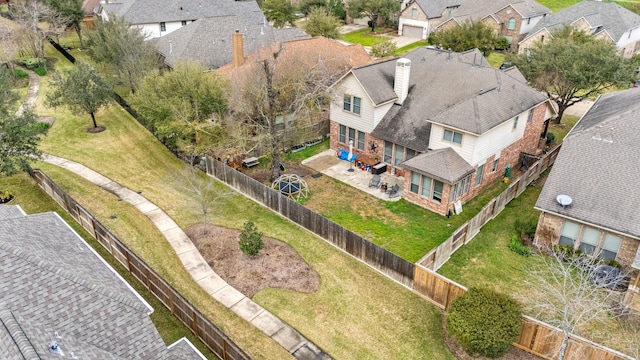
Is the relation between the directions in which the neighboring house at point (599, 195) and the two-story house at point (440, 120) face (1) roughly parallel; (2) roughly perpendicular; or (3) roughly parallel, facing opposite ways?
roughly parallel

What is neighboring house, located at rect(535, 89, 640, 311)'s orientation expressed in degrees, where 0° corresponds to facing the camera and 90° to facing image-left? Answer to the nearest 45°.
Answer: approximately 225°

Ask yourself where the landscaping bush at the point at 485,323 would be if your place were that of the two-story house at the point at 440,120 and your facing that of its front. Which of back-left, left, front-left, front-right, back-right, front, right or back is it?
back-right

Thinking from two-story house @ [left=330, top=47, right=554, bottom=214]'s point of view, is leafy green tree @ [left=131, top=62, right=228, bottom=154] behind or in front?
behind

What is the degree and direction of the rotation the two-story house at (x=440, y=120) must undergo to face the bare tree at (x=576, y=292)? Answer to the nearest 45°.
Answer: approximately 90° to its right

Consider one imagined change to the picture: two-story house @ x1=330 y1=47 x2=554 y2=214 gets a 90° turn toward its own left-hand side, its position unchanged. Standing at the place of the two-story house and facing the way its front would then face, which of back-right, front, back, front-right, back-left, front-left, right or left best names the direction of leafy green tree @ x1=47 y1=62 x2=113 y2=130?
front-left

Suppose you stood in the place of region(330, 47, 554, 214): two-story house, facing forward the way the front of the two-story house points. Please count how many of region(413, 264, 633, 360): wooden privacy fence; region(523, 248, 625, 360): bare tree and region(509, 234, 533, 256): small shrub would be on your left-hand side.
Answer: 0

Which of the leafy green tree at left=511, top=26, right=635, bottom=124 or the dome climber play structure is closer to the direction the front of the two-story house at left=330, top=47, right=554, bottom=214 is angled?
the leafy green tree

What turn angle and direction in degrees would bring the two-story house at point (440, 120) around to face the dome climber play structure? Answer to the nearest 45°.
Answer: approximately 180°

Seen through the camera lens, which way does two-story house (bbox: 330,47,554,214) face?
facing away from the viewer and to the right of the viewer

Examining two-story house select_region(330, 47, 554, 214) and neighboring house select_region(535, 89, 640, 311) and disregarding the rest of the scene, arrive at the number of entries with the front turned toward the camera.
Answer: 0

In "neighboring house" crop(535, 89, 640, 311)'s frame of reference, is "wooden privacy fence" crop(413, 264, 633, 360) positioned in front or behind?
behind

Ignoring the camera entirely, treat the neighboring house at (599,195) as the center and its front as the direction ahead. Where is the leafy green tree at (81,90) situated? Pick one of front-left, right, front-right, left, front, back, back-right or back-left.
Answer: back-left

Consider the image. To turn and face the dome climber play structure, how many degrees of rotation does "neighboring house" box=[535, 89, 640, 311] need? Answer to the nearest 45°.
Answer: approximately 135° to its left
